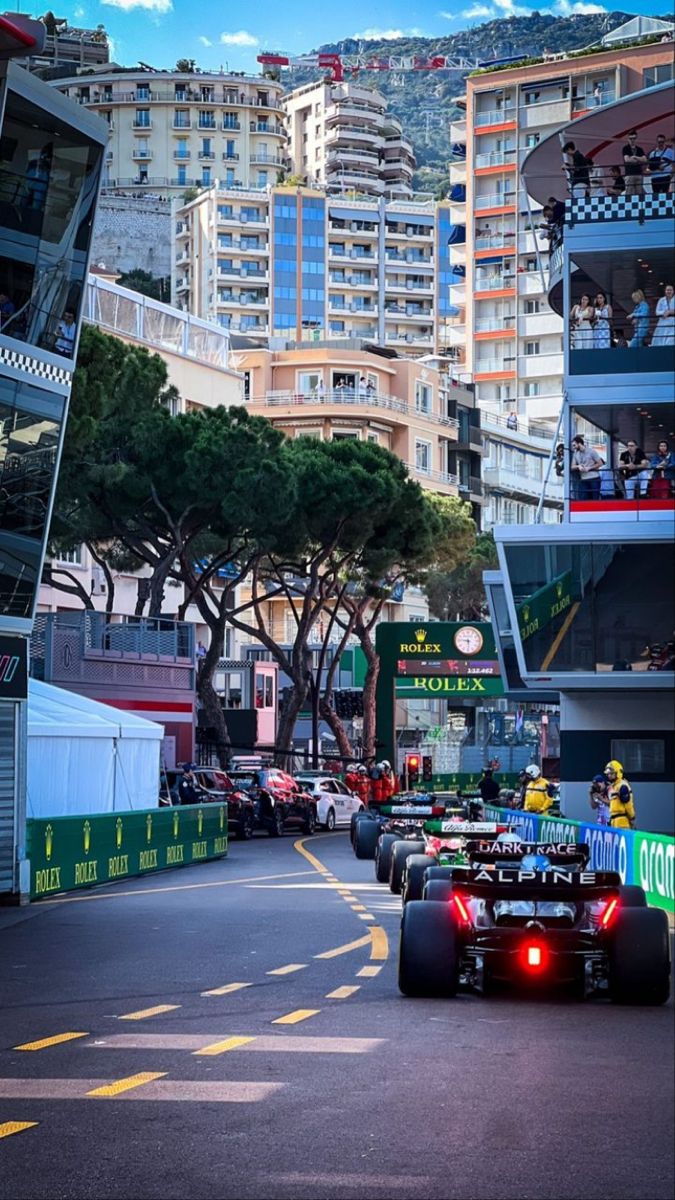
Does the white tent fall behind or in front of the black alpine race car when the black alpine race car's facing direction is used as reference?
in front

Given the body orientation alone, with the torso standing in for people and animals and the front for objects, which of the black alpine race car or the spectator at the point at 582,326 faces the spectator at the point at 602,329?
the black alpine race car

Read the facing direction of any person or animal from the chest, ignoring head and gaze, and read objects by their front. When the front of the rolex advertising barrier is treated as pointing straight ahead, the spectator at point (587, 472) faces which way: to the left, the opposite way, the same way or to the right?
to the right

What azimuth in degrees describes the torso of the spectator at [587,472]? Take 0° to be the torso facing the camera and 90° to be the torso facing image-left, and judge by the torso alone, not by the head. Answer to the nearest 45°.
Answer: approximately 45°

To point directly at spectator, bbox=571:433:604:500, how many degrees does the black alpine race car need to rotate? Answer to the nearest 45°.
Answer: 0° — it already faces them

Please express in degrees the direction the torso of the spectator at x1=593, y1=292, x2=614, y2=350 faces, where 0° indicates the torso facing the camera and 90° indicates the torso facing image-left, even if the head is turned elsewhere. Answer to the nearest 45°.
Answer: approximately 45°

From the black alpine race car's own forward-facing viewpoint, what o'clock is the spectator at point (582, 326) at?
The spectator is roughly at 12 o'clock from the black alpine race car.

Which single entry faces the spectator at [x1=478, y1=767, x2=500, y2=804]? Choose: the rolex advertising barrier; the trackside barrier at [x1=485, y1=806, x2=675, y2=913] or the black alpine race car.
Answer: the black alpine race car

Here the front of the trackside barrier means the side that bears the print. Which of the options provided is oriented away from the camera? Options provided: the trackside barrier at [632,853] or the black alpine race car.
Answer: the black alpine race car

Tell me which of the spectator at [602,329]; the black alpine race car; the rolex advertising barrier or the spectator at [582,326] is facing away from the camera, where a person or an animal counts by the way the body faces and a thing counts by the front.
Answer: the black alpine race car

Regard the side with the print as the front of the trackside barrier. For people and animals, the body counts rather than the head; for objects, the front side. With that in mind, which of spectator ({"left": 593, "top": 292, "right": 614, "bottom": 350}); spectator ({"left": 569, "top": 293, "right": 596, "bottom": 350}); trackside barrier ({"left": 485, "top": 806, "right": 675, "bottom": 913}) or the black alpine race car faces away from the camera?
the black alpine race car

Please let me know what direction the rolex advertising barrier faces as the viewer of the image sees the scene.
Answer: facing the viewer and to the right of the viewer

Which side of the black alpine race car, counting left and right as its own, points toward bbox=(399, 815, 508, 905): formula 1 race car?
front

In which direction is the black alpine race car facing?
away from the camera
